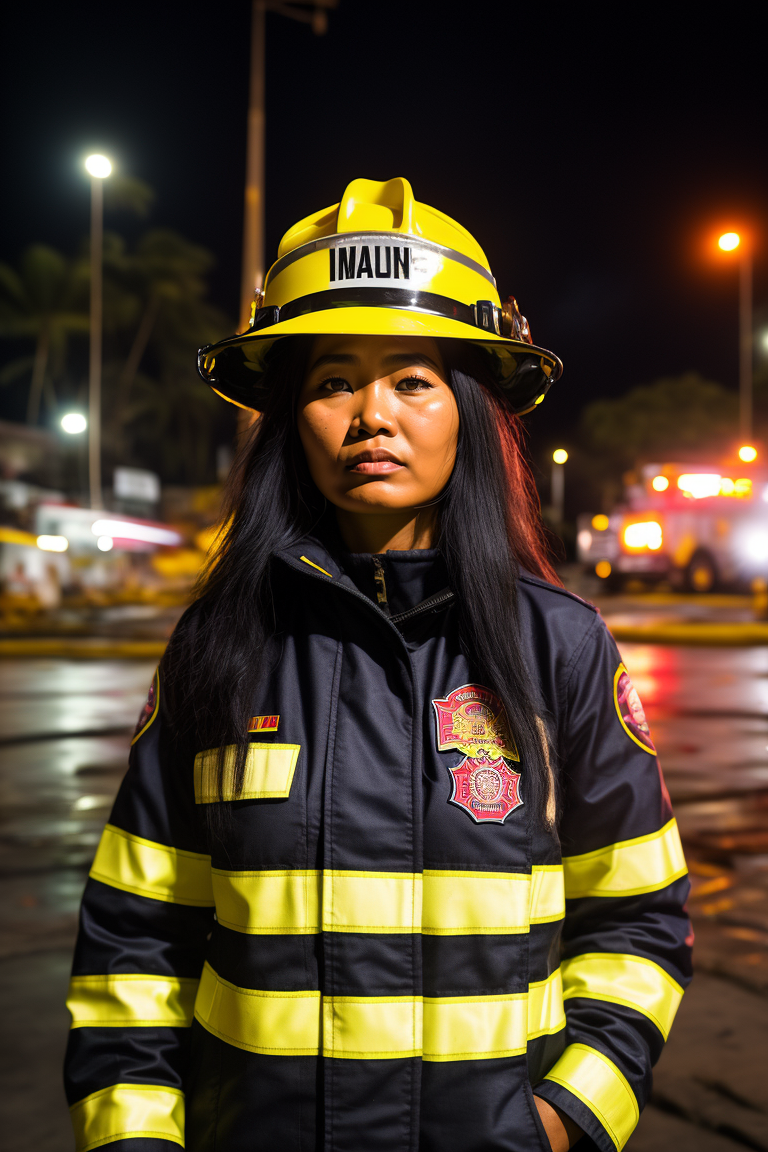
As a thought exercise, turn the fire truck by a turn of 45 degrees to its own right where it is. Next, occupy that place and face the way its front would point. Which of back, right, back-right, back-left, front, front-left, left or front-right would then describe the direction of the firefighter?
left

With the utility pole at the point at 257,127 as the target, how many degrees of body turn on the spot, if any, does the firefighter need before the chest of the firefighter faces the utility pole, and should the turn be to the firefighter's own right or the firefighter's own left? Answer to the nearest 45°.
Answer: approximately 180°

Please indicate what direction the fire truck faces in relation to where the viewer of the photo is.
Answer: facing the viewer and to the left of the viewer

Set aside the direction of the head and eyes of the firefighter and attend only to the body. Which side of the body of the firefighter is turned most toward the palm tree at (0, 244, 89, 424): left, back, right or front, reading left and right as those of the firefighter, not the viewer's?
back

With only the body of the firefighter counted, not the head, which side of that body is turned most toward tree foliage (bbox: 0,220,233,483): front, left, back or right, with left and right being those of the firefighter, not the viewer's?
back

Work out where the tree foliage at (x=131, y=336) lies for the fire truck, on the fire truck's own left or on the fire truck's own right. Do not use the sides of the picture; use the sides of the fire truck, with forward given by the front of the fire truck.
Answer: on the fire truck's own right

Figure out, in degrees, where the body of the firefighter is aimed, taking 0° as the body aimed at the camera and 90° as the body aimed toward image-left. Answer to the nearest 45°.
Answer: approximately 0°
